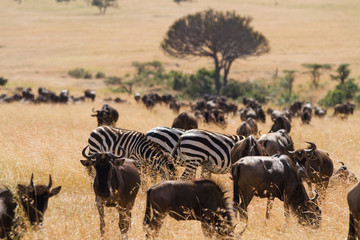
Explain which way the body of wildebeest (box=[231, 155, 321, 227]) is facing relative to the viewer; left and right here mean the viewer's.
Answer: facing to the right of the viewer

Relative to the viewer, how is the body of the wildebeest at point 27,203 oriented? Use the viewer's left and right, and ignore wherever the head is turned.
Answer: facing the viewer and to the right of the viewer

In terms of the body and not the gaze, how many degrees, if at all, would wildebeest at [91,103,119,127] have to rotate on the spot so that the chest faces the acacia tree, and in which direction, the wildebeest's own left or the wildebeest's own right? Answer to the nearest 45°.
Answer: approximately 135° to the wildebeest's own right

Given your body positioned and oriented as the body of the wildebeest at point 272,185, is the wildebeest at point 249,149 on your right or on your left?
on your left

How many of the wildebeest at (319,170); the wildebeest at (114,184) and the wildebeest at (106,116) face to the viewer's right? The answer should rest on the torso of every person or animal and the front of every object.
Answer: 0

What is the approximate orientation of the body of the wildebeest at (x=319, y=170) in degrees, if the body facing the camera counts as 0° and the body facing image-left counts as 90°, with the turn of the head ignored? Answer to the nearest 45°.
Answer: approximately 45°

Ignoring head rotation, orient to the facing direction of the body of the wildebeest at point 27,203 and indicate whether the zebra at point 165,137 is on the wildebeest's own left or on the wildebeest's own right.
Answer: on the wildebeest's own left

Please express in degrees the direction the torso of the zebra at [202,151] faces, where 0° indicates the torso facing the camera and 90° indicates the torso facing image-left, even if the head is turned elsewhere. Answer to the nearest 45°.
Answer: approximately 270°

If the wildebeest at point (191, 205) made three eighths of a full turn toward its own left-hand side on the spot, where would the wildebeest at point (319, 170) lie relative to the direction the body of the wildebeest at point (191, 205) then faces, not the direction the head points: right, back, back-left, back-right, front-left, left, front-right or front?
right

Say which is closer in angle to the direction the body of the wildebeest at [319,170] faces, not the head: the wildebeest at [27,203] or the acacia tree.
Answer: the wildebeest

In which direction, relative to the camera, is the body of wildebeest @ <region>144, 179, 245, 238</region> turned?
to the viewer's right
